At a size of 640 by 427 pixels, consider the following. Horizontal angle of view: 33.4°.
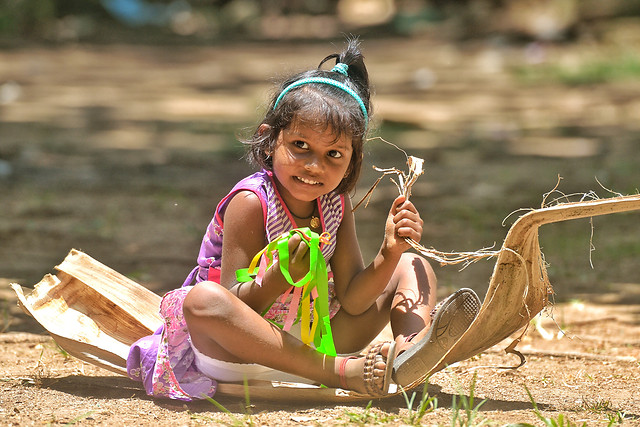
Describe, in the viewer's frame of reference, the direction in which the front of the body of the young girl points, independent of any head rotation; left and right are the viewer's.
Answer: facing the viewer and to the right of the viewer
